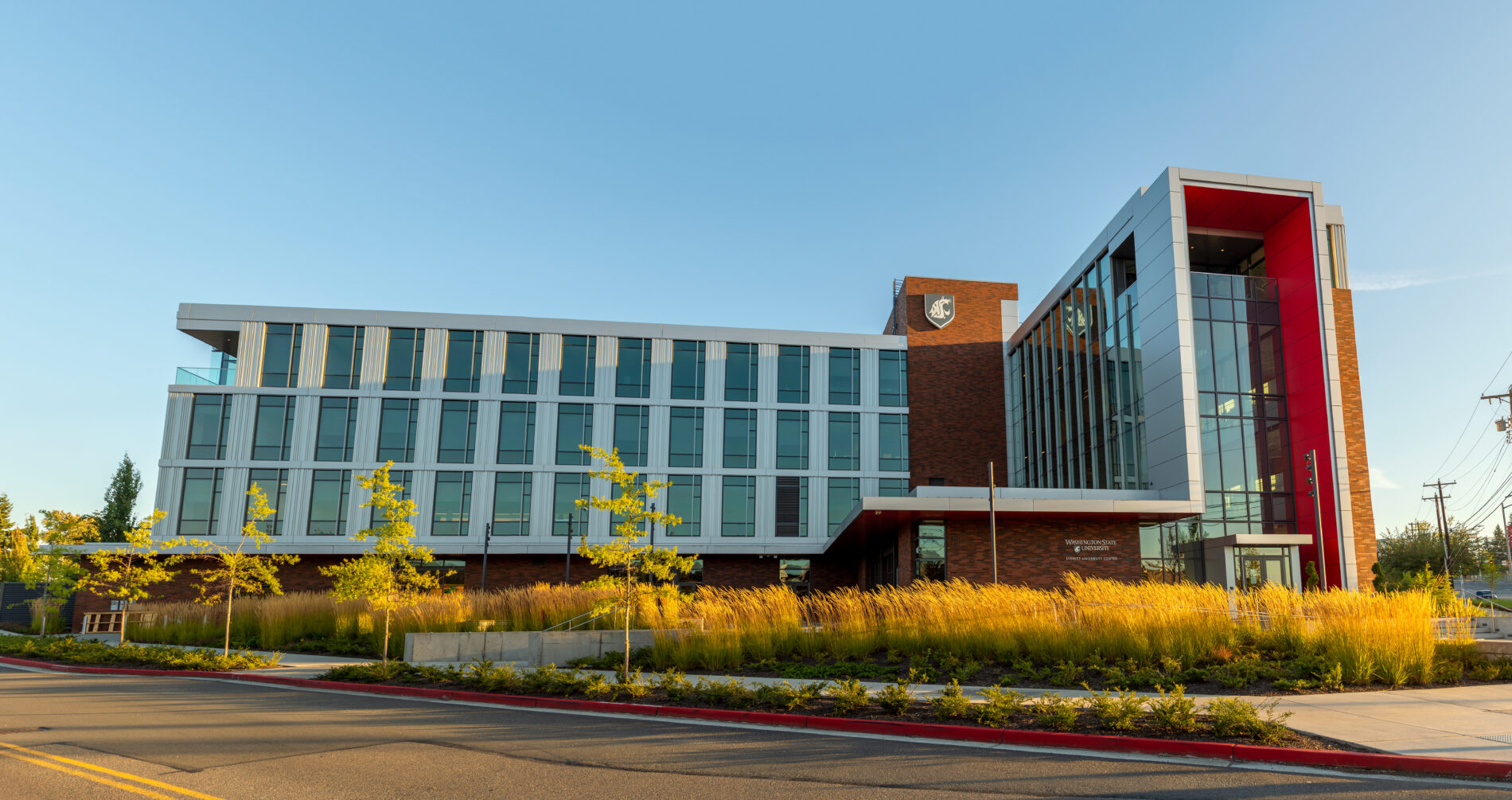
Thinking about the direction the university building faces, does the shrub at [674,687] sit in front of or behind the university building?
in front

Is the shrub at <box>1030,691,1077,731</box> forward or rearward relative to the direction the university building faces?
forward

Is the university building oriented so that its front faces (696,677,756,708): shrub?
yes

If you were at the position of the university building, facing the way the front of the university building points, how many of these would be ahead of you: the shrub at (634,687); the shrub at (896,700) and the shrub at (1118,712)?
3

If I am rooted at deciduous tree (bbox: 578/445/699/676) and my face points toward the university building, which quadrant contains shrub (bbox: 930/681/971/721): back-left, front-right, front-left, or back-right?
back-right

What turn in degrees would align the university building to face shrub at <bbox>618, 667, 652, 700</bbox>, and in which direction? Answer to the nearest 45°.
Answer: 0° — it already faces it

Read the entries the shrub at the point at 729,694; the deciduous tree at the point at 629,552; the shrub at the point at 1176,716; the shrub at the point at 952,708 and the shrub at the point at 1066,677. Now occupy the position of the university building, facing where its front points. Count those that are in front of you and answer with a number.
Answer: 5

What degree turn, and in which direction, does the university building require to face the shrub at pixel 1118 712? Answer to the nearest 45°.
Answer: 0° — it already faces it

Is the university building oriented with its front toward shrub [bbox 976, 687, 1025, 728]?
yes

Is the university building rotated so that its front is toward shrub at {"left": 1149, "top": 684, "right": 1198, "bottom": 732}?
yes

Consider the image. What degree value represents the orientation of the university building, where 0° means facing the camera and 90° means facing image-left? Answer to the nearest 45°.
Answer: approximately 0°

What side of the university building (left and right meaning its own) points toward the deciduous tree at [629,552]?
front

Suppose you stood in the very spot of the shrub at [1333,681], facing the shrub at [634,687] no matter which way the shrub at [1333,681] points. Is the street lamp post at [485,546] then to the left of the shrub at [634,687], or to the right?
right

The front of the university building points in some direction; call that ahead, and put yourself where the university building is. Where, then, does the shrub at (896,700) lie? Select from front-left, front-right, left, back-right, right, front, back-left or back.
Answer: front

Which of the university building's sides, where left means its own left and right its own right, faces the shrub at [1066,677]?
front
